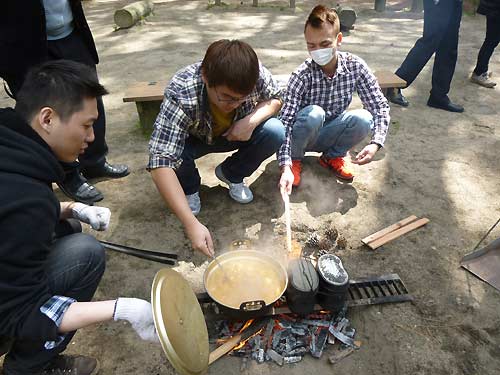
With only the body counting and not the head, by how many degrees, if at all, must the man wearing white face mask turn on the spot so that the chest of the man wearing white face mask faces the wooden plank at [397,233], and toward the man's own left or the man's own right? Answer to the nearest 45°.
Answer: approximately 45° to the man's own left

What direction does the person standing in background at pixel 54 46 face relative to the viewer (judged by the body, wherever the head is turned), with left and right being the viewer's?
facing the viewer and to the right of the viewer

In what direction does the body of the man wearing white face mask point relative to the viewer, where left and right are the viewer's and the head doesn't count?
facing the viewer

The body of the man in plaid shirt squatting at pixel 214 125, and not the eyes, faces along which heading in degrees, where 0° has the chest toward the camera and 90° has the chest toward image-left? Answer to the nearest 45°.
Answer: approximately 315°

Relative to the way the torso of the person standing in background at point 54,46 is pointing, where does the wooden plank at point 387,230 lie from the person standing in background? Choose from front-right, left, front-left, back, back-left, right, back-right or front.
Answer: front

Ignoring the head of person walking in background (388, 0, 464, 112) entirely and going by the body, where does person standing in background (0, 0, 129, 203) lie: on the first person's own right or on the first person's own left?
on the first person's own right

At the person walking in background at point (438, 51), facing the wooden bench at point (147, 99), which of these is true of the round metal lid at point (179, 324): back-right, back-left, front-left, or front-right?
front-left

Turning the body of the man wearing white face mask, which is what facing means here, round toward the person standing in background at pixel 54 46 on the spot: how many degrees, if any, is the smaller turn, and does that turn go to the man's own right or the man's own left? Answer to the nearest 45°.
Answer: approximately 90° to the man's own right

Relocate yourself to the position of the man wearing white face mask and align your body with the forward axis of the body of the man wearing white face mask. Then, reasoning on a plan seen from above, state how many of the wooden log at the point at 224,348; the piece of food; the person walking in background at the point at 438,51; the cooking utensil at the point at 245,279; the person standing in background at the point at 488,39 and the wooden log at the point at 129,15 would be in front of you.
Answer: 3
